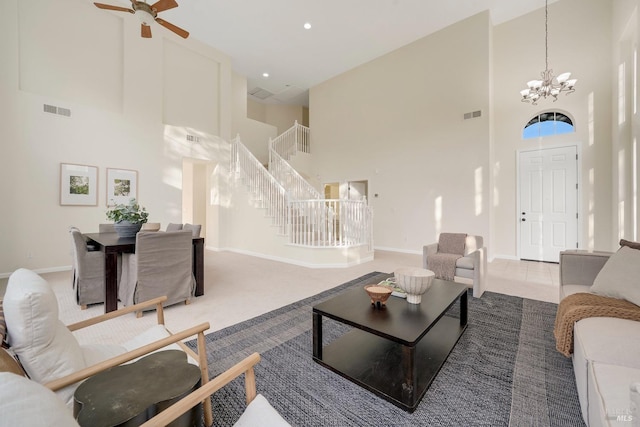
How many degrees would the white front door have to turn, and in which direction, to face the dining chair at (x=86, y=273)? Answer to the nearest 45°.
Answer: approximately 45° to its right

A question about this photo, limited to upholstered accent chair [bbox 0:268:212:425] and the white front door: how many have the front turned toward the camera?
1

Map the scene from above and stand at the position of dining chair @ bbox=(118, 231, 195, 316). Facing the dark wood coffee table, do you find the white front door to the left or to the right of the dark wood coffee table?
left

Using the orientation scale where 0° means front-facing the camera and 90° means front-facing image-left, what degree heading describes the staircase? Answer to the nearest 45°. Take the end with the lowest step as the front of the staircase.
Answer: approximately 315°

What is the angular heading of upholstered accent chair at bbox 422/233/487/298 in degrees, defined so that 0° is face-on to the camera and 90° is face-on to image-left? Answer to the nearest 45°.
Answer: approximately 45°

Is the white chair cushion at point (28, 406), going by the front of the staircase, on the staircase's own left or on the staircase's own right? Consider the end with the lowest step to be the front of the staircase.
on the staircase's own right

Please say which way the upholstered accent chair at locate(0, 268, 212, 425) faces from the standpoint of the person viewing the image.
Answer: facing away from the viewer and to the right of the viewer
